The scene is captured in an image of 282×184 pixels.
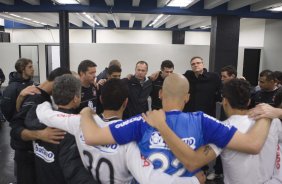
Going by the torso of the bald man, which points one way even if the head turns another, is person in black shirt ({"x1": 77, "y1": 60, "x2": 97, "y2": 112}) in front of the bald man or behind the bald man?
in front

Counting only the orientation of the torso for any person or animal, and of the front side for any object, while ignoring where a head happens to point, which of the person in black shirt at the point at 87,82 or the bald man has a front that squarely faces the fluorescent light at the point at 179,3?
the bald man

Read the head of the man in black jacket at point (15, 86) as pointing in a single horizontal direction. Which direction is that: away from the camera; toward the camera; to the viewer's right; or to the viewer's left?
to the viewer's right

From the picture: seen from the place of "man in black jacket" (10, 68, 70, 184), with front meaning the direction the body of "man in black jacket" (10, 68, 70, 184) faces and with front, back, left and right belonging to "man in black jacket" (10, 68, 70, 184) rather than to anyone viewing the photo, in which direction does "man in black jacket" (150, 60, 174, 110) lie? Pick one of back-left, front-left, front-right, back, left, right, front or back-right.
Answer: front-left

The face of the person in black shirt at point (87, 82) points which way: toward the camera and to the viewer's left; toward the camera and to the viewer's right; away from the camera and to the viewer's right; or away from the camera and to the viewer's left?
toward the camera and to the viewer's right

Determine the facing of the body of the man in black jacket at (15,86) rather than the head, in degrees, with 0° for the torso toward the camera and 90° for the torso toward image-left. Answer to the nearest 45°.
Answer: approximately 270°

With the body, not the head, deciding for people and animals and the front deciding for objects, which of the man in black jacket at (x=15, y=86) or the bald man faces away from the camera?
the bald man

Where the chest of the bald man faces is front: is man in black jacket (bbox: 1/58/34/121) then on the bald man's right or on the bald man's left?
on the bald man's left

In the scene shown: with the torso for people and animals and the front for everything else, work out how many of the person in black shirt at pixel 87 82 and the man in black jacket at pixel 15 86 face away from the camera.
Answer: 0

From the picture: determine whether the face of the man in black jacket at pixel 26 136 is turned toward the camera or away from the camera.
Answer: away from the camera

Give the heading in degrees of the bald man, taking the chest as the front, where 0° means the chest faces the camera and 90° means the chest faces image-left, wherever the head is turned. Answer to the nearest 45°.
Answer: approximately 180°

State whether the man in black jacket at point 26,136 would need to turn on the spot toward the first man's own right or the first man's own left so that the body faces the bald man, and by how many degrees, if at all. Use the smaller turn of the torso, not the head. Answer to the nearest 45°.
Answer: approximately 45° to the first man's own right
